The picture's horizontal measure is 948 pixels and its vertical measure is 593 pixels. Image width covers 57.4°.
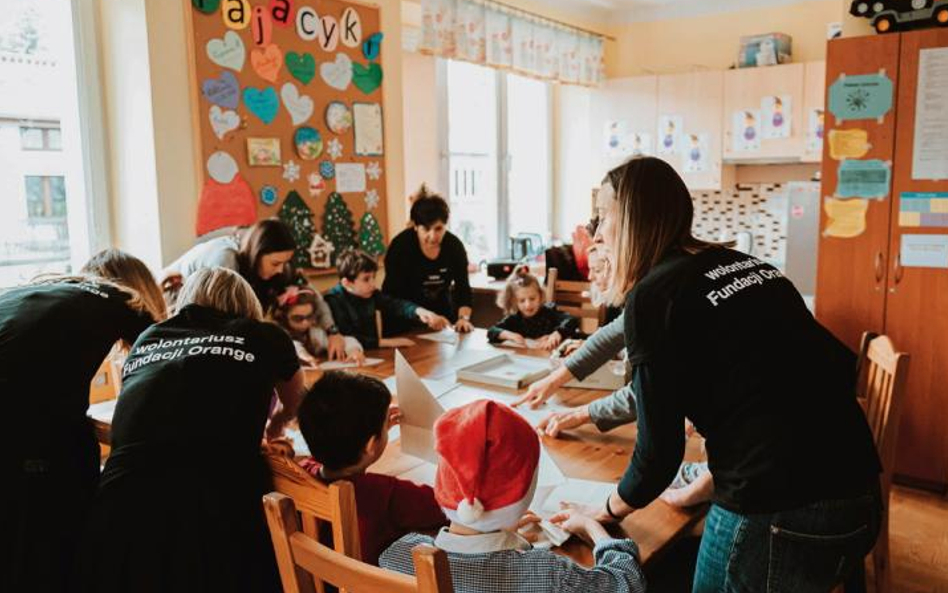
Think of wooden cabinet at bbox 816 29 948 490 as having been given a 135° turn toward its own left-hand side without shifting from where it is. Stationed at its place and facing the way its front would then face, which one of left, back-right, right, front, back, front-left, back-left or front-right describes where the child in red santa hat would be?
right

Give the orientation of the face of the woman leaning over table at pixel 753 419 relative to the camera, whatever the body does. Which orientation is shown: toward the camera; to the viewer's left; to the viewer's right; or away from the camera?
to the viewer's left

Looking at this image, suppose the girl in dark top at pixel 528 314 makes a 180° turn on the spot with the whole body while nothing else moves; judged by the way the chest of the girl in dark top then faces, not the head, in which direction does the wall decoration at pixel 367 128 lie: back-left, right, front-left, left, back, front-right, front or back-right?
front-left

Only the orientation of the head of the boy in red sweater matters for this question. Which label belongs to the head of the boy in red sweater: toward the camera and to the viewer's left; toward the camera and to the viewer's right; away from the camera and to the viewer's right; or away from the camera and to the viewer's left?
away from the camera and to the viewer's right

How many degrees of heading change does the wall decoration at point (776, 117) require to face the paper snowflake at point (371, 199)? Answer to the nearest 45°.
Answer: approximately 45° to its right

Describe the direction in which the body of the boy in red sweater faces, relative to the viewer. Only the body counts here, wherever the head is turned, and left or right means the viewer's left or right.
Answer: facing away from the viewer and to the right of the viewer

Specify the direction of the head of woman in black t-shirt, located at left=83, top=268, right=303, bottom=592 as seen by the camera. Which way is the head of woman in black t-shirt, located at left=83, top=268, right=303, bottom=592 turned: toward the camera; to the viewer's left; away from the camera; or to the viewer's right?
away from the camera

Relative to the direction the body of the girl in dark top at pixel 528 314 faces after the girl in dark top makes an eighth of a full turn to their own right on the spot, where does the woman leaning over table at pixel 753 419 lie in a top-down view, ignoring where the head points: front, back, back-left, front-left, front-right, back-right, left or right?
front-left

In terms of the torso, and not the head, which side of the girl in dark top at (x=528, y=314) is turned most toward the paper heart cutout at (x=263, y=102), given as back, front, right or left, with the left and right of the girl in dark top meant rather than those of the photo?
right

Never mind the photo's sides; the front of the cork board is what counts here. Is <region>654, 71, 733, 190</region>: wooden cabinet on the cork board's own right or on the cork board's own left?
on the cork board's own left

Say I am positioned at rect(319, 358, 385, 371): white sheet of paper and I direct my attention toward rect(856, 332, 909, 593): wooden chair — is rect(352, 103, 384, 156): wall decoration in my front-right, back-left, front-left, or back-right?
back-left

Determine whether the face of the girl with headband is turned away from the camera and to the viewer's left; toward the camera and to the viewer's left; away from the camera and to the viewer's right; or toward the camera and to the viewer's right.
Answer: toward the camera and to the viewer's right

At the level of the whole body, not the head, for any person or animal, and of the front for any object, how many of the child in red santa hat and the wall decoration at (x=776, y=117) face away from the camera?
1

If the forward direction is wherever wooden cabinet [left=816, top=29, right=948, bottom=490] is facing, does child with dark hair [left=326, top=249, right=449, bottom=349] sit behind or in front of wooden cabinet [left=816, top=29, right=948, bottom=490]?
in front

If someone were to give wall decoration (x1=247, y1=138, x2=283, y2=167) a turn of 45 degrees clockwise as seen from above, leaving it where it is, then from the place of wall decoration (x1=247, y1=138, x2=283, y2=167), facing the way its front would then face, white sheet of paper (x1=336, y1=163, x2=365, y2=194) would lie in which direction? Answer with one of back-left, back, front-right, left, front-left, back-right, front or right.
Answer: back

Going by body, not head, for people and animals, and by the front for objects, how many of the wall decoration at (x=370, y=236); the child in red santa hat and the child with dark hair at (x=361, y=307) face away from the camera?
1
